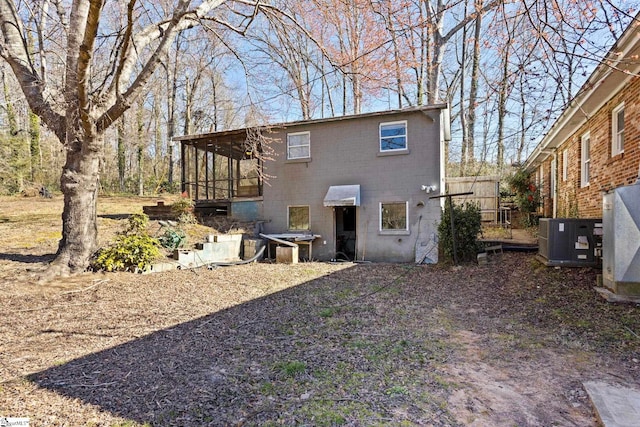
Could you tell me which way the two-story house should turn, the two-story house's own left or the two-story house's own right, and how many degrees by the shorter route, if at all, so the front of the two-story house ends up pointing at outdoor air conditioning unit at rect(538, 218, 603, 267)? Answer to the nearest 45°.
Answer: approximately 45° to the two-story house's own left

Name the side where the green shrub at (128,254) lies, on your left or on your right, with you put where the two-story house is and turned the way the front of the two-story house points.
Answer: on your right

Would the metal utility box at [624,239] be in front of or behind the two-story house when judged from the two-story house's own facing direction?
in front

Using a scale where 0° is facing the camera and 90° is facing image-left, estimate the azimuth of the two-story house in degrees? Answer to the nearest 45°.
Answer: approximately 0°

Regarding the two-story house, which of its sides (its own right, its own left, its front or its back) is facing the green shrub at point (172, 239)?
right

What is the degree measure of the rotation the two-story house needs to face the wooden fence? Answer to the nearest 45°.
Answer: approximately 135° to its left

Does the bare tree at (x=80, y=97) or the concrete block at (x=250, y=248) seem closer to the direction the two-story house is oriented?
the bare tree

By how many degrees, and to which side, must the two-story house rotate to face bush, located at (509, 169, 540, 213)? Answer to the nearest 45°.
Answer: approximately 135° to its left

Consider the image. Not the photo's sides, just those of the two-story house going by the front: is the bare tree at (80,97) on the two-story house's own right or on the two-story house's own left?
on the two-story house's own right

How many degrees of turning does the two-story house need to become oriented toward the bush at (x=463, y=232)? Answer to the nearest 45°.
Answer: approximately 45° to its left

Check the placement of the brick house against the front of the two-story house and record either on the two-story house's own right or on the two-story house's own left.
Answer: on the two-story house's own left

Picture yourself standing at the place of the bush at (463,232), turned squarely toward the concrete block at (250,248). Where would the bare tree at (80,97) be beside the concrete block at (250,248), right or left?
left
